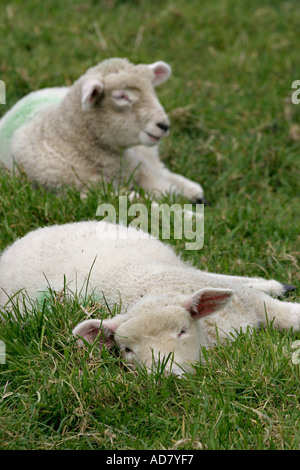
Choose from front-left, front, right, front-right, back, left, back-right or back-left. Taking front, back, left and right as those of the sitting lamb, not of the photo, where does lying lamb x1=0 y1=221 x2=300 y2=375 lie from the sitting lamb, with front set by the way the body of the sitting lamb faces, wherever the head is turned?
front-right

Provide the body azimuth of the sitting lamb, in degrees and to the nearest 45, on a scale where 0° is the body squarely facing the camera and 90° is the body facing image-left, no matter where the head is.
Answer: approximately 315°
